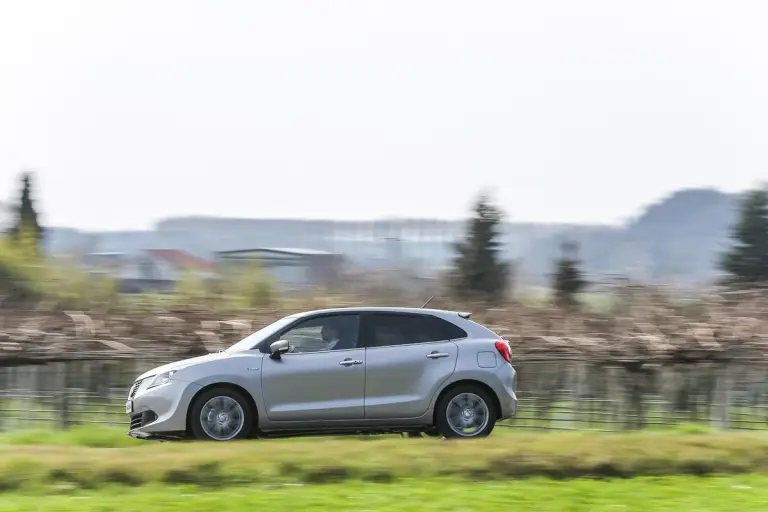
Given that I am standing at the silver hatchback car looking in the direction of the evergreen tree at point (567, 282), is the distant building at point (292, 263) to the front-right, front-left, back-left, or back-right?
front-left

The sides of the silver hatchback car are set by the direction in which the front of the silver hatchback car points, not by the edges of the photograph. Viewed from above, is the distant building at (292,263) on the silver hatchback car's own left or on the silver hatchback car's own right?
on the silver hatchback car's own right

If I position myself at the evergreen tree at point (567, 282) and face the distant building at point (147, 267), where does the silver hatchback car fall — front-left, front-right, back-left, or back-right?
back-left

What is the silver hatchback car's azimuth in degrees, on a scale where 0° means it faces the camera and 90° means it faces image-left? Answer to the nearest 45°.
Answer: approximately 90°

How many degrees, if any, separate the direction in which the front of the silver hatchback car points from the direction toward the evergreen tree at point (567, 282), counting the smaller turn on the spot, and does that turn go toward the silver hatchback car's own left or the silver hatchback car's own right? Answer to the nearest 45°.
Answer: approximately 90° to the silver hatchback car's own right

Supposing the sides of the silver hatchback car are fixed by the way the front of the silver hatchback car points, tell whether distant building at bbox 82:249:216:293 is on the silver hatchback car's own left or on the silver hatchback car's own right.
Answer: on the silver hatchback car's own right

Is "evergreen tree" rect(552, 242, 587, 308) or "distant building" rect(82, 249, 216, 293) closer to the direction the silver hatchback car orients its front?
the distant building
